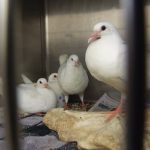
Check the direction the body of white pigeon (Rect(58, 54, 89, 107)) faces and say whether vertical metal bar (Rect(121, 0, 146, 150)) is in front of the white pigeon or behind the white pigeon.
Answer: in front

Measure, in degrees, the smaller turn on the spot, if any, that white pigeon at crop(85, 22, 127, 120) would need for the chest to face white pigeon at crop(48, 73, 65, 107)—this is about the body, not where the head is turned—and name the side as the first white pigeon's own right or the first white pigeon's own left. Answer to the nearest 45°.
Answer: approximately 90° to the first white pigeon's own right

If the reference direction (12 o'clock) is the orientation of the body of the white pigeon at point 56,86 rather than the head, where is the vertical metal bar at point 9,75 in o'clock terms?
The vertical metal bar is roughly at 3 o'clock from the white pigeon.

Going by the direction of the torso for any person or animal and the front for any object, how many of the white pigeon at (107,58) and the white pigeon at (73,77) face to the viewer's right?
0
